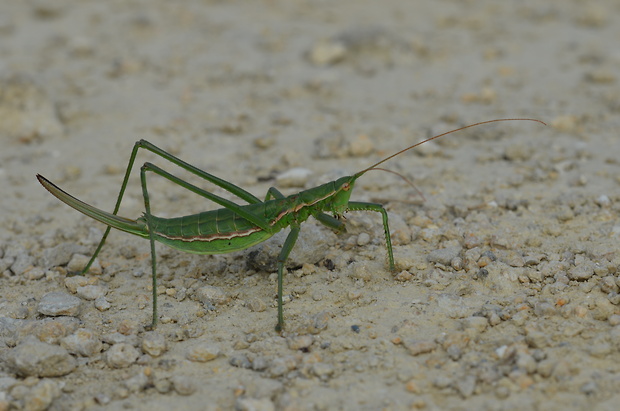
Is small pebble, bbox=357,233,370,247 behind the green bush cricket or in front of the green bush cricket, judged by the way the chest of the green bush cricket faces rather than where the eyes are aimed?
in front

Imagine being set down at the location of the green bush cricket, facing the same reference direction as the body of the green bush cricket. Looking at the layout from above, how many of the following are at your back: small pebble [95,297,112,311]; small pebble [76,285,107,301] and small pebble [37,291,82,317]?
3

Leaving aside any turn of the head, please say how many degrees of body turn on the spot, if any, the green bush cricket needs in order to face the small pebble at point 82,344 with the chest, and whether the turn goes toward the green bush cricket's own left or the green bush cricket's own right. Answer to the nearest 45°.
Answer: approximately 135° to the green bush cricket's own right

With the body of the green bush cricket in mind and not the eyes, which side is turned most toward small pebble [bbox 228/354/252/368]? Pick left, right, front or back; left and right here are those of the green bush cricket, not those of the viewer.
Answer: right

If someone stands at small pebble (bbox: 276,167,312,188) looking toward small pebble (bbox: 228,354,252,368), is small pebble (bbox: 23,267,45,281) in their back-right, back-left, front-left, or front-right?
front-right

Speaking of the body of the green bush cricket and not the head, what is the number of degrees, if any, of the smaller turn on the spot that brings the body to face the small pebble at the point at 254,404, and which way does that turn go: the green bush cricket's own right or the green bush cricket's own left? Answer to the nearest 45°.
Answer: approximately 90° to the green bush cricket's own right

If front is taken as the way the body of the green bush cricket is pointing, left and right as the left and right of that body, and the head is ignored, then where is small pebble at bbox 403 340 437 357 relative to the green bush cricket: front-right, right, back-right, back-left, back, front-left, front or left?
front-right

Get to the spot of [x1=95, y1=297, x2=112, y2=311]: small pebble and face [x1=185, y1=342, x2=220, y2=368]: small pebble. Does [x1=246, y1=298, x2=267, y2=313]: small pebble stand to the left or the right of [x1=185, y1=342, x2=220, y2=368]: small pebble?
left

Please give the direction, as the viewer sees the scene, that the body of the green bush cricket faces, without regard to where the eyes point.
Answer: to the viewer's right

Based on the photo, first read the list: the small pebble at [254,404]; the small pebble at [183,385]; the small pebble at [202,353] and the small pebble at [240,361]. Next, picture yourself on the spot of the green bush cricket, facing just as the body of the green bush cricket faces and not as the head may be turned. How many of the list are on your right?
4

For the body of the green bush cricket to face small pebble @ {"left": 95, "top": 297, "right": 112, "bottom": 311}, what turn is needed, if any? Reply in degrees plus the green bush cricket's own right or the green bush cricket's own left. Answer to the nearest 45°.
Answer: approximately 180°

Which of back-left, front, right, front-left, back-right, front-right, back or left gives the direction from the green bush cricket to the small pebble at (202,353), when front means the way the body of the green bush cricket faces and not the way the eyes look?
right
